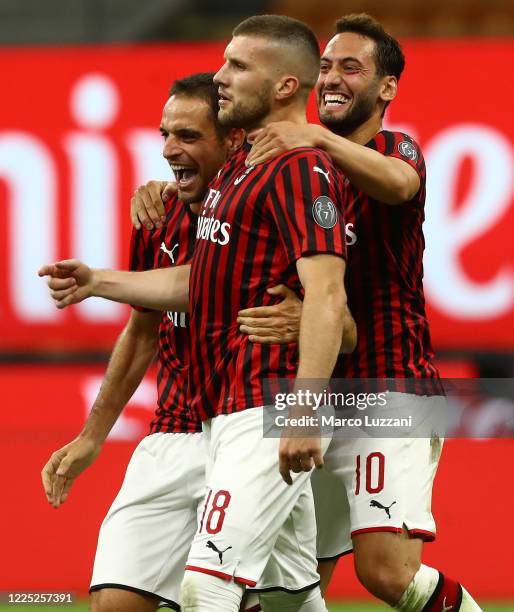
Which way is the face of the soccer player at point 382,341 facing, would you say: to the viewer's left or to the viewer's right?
to the viewer's left

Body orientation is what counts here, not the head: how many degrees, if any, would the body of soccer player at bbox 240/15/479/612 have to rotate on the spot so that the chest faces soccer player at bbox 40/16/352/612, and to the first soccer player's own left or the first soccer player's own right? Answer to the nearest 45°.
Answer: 0° — they already face them

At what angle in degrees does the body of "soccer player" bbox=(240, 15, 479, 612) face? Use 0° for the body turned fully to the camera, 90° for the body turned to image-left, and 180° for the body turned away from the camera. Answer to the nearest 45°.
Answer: approximately 45°

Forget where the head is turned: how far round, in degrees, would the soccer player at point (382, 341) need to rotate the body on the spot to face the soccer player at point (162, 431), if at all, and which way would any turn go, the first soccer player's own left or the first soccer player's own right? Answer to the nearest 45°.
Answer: approximately 45° to the first soccer player's own right

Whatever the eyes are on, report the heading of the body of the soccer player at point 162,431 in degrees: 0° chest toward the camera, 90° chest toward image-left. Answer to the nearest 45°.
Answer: approximately 45°

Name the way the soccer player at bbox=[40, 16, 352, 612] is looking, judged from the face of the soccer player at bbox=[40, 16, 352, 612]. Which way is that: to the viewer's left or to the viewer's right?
to the viewer's left

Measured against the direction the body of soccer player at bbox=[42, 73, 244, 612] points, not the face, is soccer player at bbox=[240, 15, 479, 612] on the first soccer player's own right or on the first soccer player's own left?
on the first soccer player's own left
